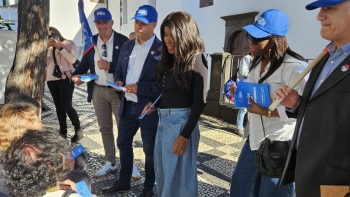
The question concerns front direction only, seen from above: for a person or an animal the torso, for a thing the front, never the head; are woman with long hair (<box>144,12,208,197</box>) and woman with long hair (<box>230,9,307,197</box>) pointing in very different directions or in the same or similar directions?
same or similar directions

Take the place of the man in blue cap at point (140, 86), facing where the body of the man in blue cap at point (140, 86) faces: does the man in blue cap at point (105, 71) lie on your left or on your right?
on your right

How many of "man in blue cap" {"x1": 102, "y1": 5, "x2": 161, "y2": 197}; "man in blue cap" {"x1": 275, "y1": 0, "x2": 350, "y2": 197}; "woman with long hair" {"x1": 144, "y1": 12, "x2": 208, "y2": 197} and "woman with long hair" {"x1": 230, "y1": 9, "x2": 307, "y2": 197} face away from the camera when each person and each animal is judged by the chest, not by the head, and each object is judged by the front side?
0

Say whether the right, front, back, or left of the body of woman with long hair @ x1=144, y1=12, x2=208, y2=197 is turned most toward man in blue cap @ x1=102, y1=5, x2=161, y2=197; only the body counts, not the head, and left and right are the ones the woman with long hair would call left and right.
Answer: right

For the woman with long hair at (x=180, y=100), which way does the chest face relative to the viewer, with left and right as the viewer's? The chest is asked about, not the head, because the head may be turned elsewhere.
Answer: facing the viewer and to the left of the viewer

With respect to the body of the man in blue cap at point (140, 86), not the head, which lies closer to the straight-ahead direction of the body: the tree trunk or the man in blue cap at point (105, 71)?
the tree trunk

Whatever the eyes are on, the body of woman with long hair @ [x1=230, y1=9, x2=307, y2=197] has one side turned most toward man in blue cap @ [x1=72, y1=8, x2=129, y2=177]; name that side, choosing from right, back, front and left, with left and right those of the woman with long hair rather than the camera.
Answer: right

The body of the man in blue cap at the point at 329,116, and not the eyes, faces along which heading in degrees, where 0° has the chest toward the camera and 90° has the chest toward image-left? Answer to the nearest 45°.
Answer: approximately 45°

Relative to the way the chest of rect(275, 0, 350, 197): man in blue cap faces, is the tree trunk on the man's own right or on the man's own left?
on the man's own right

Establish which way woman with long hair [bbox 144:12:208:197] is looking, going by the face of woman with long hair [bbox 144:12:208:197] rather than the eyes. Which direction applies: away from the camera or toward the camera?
toward the camera
